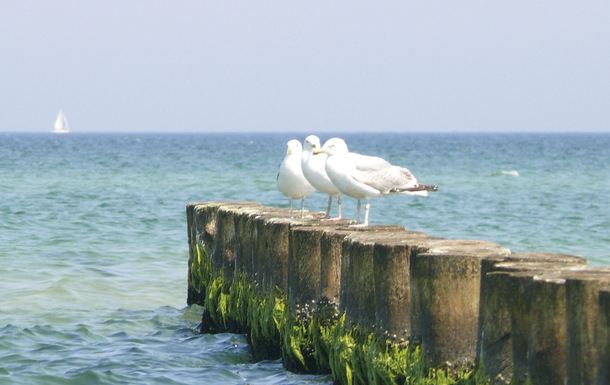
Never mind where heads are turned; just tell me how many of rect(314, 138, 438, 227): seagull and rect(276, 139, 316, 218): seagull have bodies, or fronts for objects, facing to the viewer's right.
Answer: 0

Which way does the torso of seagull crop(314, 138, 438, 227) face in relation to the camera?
to the viewer's left

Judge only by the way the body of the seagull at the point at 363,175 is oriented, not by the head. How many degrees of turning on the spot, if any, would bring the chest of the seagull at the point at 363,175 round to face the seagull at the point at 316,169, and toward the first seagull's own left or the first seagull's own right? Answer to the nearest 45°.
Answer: approximately 45° to the first seagull's own right

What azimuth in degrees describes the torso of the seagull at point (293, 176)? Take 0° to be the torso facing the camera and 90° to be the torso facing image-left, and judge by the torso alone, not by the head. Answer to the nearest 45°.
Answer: approximately 45°

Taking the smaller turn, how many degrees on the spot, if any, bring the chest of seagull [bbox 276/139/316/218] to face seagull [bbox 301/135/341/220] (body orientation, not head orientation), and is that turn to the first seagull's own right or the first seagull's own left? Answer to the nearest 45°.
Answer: approximately 45° to the first seagull's own left

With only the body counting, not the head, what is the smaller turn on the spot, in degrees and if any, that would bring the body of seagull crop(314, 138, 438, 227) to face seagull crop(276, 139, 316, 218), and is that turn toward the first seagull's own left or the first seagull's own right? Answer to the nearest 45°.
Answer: approximately 45° to the first seagull's own right
